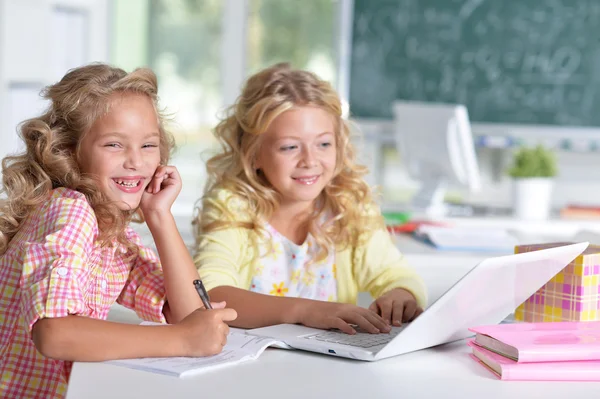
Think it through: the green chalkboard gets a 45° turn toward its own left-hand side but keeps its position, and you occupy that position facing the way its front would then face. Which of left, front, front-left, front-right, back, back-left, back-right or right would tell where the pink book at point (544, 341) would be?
front-right

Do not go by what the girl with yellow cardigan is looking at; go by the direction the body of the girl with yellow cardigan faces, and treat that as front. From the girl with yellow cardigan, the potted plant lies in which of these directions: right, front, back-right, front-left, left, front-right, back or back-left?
left

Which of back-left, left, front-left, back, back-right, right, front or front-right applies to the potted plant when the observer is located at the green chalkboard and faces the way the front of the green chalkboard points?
front

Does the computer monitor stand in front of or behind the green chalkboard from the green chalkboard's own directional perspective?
in front

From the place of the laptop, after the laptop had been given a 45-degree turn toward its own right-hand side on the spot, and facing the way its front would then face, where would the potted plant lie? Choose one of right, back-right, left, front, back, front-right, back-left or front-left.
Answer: front

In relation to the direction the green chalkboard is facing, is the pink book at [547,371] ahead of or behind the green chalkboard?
ahead

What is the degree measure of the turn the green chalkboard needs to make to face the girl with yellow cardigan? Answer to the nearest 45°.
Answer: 0° — it already faces them

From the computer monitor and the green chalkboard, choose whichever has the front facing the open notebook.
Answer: the green chalkboard

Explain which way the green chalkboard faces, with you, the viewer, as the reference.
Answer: facing the viewer

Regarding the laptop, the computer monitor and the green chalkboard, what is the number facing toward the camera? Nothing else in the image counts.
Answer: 1

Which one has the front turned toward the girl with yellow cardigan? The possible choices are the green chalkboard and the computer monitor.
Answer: the green chalkboard

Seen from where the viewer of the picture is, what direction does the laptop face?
facing away from the viewer and to the left of the viewer

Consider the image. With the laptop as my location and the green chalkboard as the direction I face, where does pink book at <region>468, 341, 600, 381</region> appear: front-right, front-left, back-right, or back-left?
back-right
